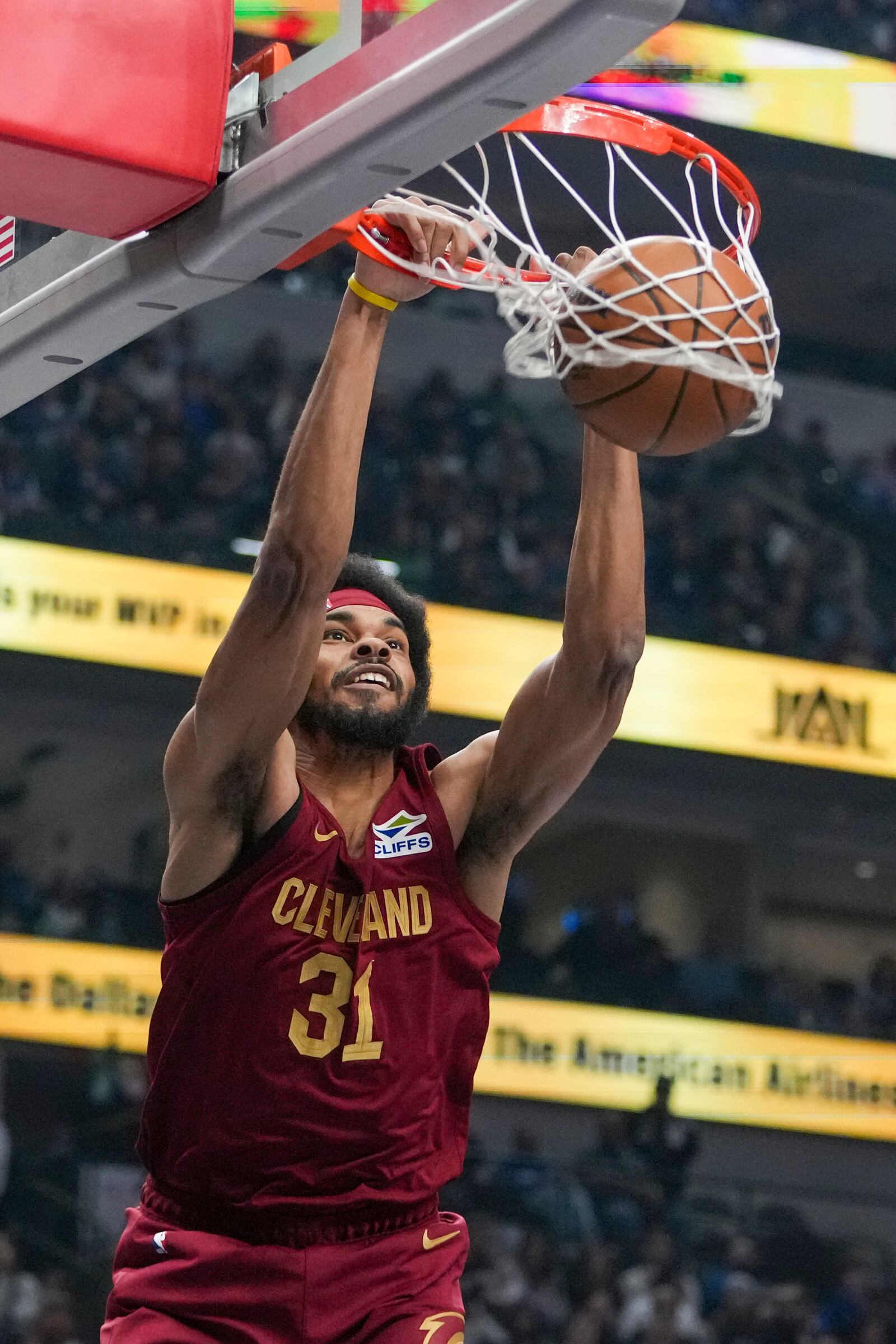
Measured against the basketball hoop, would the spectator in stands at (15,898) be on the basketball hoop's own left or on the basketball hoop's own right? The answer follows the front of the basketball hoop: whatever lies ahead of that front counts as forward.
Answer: on the basketball hoop's own left

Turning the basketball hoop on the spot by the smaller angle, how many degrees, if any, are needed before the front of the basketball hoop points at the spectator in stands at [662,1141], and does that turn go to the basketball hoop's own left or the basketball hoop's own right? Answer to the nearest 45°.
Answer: approximately 45° to the basketball hoop's own left

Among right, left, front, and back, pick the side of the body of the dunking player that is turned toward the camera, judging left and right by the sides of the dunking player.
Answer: front

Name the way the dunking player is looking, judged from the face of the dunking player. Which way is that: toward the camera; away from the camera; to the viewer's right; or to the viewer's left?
toward the camera

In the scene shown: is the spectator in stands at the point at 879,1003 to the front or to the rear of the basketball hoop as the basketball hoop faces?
to the front

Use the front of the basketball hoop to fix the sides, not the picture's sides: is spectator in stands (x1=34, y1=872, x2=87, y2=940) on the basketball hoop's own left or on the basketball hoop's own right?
on the basketball hoop's own left

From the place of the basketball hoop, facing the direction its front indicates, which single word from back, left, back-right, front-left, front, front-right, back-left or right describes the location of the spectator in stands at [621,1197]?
front-left

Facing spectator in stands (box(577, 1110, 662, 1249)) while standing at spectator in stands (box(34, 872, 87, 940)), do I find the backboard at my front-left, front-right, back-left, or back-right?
front-right

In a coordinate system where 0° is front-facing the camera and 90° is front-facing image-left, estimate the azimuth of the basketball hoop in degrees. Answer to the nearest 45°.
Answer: approximately 225°

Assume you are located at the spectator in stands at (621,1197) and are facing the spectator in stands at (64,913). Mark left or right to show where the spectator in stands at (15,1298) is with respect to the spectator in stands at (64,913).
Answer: left

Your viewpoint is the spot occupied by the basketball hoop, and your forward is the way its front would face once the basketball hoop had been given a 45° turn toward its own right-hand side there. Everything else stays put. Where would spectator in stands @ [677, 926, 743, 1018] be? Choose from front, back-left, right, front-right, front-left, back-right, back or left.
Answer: left
